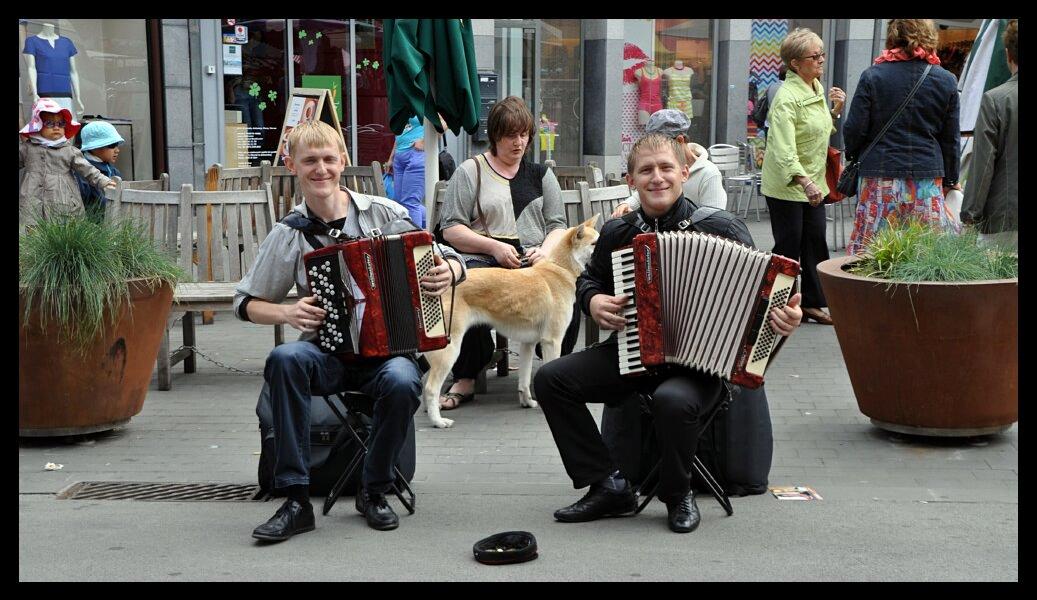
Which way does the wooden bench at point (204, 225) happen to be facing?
toward the camera

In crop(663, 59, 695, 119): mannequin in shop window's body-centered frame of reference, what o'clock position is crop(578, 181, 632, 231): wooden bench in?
The wooden bench is roughly at 12 o'clock from the mannequin in shop window.

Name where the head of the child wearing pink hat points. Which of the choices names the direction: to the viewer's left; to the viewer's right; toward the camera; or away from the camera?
toward the camera

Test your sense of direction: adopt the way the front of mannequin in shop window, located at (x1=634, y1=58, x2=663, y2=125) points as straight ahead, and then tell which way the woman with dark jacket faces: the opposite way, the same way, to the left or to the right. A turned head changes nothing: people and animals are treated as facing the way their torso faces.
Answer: the opposite way

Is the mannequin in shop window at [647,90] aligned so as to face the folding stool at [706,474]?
yes

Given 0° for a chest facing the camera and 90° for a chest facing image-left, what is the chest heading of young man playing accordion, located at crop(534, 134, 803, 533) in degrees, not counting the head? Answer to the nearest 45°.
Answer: approximately 0°

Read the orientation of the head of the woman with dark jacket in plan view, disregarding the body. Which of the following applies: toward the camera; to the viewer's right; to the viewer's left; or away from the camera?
away from the camera

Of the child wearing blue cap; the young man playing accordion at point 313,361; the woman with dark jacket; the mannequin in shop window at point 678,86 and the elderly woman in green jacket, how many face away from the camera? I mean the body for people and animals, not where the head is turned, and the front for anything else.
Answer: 1

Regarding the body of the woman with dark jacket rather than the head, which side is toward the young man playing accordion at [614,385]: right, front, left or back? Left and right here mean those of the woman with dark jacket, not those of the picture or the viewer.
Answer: back

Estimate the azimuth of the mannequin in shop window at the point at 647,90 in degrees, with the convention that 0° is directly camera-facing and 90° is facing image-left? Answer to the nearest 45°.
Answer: approximately 0°

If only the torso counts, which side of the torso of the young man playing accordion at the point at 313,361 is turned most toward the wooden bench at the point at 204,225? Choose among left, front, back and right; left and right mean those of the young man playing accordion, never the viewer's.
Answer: back
